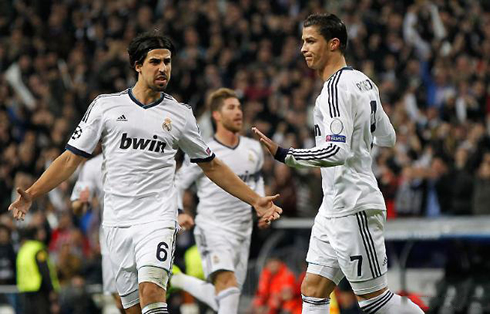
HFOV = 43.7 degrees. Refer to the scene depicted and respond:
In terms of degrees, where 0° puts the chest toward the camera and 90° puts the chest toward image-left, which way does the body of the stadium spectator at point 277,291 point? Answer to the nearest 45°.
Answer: approximately 0°

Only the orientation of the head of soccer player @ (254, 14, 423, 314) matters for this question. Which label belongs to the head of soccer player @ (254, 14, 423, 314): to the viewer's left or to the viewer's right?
to the viewer's left

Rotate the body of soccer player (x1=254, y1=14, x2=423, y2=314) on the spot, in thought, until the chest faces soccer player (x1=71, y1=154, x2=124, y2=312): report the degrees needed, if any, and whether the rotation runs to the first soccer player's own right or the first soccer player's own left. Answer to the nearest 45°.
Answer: approximately 45° to the first soccer player's own right

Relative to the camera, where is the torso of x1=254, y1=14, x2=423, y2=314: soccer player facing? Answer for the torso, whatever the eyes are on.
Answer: to the viewer's left

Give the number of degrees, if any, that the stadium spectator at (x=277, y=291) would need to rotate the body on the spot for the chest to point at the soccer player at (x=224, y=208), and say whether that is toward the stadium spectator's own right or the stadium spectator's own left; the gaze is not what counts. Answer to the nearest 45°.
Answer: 0° — they already face them

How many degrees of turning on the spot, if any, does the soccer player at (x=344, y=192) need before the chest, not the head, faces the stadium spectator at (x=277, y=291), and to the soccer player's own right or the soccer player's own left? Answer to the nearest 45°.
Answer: approximately 90° to the soccer player's own right

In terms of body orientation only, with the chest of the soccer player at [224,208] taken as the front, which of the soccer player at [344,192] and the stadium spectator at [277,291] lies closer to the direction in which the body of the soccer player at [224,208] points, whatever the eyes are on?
the soccer player

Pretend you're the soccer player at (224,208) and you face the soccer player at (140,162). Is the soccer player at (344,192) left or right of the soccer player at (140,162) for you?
left
